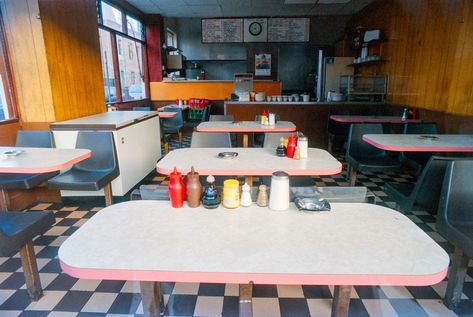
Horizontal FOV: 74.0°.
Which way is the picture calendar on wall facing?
toward the camera

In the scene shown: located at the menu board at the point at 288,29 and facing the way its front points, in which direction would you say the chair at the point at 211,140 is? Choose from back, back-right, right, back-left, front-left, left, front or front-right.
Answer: front

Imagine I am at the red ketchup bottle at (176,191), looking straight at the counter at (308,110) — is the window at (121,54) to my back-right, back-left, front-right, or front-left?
front-left

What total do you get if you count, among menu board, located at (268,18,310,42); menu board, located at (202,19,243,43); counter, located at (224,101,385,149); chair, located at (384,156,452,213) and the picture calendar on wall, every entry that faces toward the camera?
4

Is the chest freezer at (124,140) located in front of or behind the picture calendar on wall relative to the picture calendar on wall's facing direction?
in front

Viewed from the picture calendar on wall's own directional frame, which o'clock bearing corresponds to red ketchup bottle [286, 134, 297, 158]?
The red ketchup bottle is roughly at 12 o'clock from the picture calendar on wall.

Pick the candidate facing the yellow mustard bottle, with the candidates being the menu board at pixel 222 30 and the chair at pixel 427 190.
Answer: the menu board

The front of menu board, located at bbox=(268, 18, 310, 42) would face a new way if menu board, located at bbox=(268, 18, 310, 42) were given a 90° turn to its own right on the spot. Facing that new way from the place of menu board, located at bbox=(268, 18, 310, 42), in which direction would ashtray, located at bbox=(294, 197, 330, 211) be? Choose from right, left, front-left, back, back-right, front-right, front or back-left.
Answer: left

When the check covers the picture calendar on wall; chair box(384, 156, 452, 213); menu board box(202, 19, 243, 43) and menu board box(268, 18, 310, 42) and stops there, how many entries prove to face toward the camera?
3

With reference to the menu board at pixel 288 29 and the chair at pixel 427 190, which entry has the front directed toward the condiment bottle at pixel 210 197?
the menu board

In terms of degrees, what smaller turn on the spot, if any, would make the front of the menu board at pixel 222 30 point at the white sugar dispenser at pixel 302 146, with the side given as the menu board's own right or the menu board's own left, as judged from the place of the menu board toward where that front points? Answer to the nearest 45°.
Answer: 0° — it already faces it

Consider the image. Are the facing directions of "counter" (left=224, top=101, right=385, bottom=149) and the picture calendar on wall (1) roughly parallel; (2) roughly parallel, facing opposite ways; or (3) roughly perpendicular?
roughly parallel

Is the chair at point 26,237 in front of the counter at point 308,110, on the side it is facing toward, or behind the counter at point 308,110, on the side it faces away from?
in front

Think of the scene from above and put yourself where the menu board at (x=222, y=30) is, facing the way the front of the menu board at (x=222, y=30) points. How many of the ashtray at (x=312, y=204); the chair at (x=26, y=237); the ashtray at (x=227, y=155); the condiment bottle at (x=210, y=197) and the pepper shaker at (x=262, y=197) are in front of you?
5

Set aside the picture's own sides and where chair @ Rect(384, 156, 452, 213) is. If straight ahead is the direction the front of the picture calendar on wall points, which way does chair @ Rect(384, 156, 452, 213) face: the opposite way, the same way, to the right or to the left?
the opposite way
